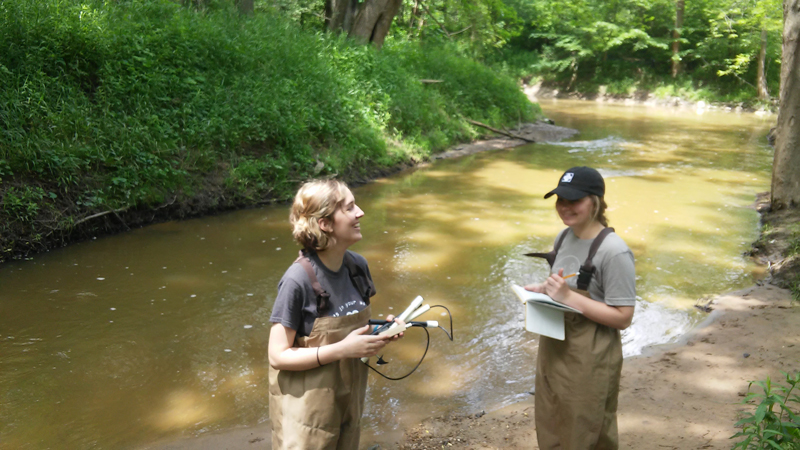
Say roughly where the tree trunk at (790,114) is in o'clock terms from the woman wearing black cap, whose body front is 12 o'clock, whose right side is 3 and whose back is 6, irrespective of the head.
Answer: The tree trunk is roughly at 5 o'clock from the woman wearing black cap.

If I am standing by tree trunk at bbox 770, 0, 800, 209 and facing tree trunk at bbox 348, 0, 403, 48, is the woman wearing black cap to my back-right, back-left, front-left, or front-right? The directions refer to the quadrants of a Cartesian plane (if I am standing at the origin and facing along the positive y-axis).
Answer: back-left

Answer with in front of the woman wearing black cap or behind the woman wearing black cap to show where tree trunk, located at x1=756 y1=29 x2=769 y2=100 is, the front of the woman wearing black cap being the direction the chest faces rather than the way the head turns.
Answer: behind

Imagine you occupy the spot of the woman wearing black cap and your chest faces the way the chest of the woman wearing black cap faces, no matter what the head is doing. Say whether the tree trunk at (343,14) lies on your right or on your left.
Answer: on your right

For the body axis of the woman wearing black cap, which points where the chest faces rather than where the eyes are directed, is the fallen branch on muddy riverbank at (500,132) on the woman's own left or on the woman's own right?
on the woman's own right

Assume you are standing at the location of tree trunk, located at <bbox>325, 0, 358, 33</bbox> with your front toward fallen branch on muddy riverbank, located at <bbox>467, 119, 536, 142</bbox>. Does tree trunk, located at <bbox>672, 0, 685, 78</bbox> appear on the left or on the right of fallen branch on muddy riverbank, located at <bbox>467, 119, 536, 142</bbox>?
left

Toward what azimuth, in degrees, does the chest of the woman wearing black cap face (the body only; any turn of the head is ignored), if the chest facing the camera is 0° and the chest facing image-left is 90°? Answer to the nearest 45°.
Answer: approximately 45°

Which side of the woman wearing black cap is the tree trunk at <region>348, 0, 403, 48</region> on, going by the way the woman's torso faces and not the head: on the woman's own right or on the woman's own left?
on the woman's own right

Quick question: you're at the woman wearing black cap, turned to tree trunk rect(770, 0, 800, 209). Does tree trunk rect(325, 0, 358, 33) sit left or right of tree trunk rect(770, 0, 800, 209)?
left

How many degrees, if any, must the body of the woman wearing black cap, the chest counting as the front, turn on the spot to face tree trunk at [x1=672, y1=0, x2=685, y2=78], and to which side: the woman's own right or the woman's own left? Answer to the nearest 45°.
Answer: approximately 135° to the woman's own right

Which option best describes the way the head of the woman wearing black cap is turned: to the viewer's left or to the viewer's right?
to the viewer's left

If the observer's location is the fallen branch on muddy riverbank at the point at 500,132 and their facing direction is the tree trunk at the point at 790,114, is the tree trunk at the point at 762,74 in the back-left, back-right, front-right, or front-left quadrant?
back-left
